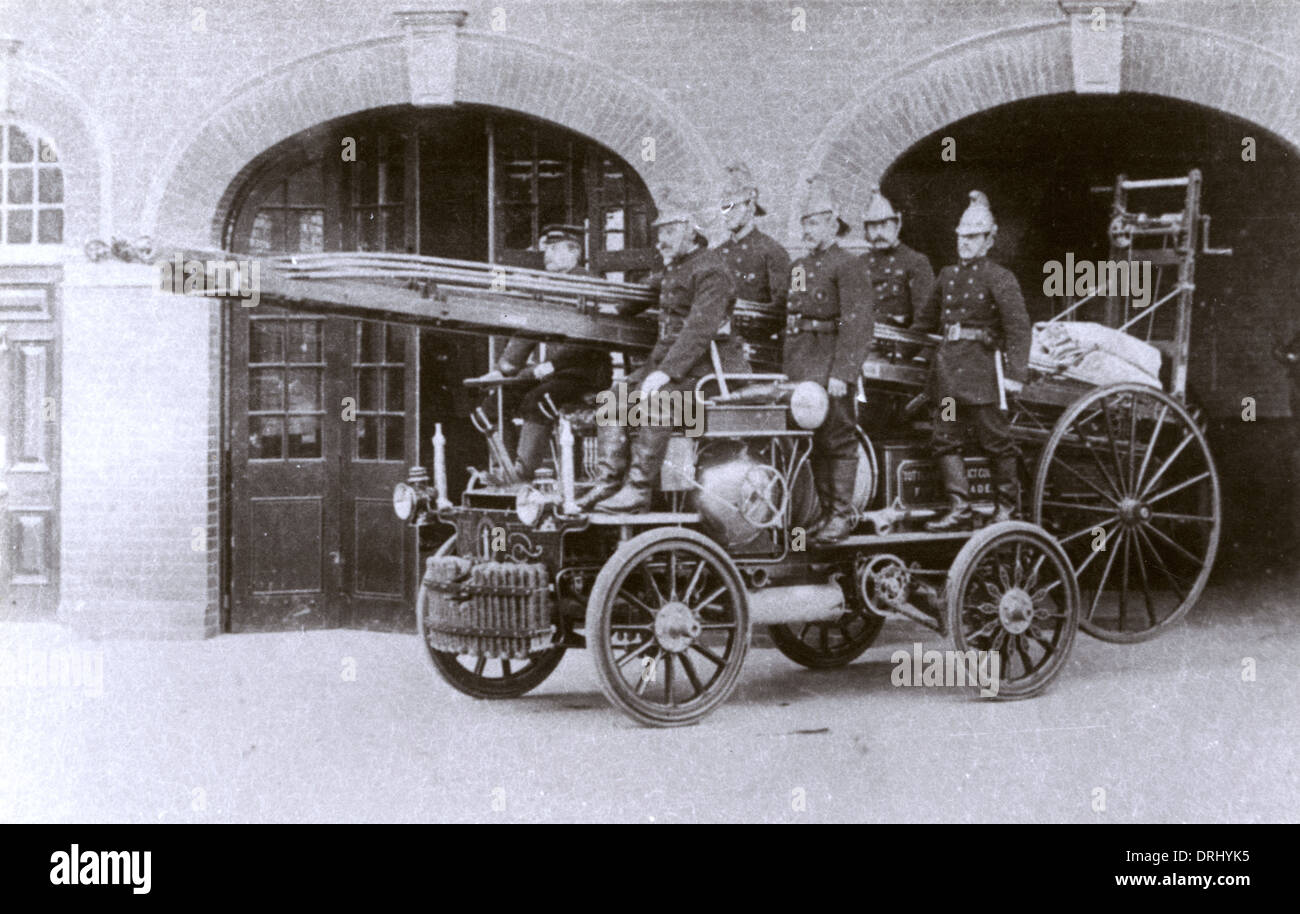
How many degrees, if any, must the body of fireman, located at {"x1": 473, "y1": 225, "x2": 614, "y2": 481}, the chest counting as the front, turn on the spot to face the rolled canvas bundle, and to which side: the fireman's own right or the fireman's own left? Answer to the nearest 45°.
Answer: approximately 135° to the fireman's own left

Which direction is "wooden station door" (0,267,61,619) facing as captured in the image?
toward the camera

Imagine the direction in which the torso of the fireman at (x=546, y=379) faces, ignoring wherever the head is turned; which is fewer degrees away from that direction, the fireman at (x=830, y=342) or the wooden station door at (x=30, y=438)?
the wooden station door

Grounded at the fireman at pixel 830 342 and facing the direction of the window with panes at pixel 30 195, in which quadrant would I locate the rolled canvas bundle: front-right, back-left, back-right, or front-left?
back-right

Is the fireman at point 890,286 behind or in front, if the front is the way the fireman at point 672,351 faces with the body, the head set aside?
behind

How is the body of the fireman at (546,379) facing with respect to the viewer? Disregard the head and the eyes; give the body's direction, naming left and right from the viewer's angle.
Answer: facing the viewer and to the left of the viewer

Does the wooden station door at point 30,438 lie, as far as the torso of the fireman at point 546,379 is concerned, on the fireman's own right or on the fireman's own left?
on the fireman's own right

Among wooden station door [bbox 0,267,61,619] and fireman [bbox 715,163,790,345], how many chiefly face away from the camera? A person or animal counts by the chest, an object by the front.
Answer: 0

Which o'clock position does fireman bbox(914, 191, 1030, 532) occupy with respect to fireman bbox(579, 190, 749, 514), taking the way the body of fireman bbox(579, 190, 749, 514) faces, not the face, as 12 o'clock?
fireman bbox(914, 191, 1030, 532) is roughly at 7 o'clock from fireman bbox(579, 190, 749, 514).
